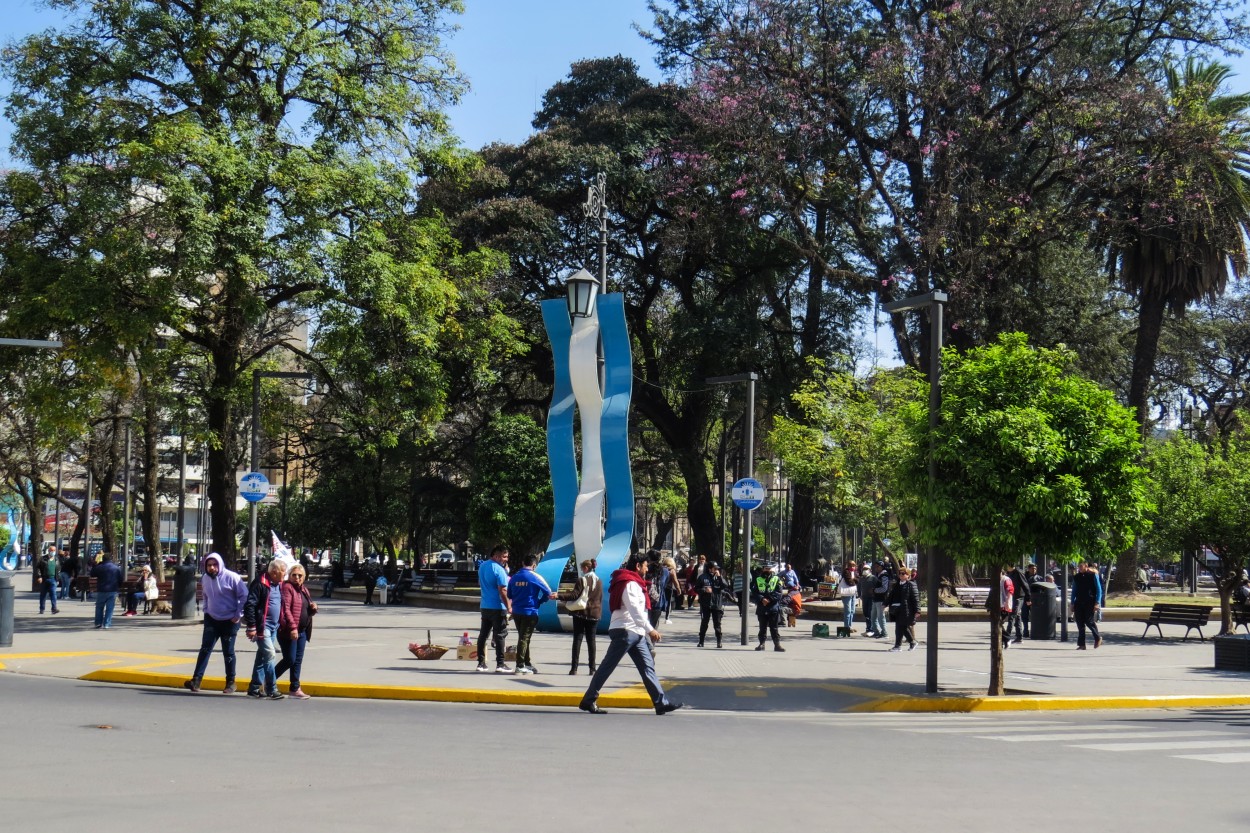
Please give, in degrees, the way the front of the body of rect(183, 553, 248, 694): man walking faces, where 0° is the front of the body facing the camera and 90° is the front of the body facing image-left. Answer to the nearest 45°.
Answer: approximately 45°

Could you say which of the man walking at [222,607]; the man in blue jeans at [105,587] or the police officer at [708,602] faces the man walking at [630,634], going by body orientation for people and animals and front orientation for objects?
the police officer

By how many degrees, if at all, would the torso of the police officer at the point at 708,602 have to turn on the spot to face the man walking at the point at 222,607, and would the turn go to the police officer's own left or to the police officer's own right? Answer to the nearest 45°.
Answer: approximately 45° to the police officer's own right

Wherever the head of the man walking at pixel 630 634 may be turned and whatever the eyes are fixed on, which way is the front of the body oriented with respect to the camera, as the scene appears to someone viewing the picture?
to the viewer's right

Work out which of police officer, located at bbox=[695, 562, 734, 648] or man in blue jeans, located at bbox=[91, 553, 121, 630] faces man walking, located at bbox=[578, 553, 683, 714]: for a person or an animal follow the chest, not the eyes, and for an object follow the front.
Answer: the police officer
